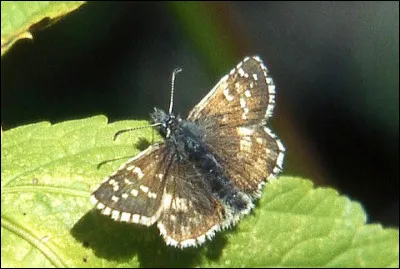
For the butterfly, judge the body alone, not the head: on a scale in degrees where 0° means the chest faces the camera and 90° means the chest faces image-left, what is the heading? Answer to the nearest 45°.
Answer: approximately 135°
